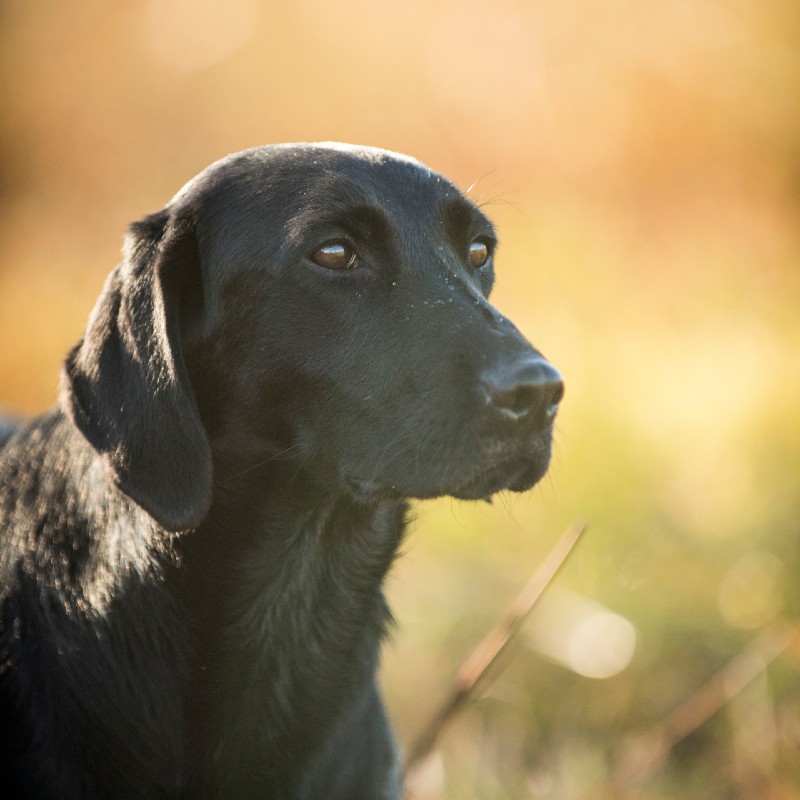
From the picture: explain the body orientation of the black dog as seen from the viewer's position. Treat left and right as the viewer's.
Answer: facing the viewer and to the right of the viewer
